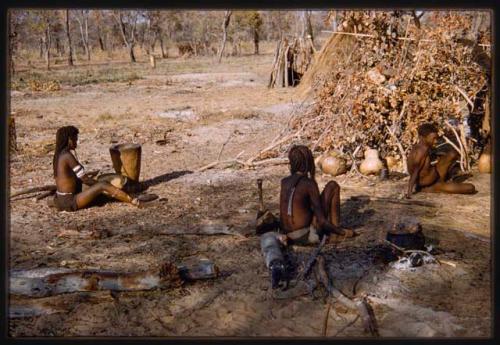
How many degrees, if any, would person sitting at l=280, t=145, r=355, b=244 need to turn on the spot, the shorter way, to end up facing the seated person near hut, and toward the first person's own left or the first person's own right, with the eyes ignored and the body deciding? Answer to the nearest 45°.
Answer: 0° — they already face them

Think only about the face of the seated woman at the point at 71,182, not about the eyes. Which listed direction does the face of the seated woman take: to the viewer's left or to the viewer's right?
to the viewer's right

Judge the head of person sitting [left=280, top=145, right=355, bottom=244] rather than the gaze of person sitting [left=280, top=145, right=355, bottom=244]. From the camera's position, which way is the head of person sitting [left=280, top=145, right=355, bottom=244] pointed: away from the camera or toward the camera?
away from the camera

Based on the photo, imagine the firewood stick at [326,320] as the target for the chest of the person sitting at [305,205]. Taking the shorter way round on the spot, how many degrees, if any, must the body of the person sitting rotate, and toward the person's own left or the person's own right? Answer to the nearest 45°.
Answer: approximately 135° to the person's own right

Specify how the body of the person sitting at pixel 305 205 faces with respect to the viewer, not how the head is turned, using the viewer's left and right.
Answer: facing away from the viewer and to the right of the viewer

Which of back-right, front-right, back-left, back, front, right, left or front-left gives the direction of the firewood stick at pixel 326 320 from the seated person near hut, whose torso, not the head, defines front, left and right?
right

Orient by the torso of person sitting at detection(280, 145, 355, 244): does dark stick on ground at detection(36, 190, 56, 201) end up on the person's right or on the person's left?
on the person's left

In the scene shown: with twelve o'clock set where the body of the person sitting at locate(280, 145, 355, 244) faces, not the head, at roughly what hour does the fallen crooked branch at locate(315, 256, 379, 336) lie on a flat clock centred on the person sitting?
The fallen crooked branch is roughly at 4 o'clock from the person sitting.
